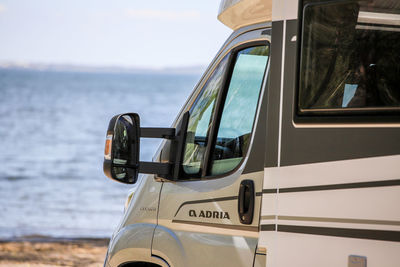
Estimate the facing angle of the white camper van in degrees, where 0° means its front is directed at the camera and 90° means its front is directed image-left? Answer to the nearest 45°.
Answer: approximately 135°
